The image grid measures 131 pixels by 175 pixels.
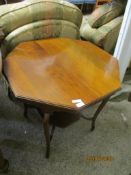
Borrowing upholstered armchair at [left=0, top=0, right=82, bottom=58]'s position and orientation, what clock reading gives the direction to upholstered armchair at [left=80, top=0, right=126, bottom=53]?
upholstered armchair at [left=80, top=0, right=126, bottom=53] is roughly at 8 o'clock from upholstered armchair at [left=0, top=0, right=82, bottom=58].

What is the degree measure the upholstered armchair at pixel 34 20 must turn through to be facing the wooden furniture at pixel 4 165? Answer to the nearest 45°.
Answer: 0° — it already faces it

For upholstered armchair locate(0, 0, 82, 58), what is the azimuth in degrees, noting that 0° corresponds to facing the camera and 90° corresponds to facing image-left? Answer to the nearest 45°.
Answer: approximately 0°
